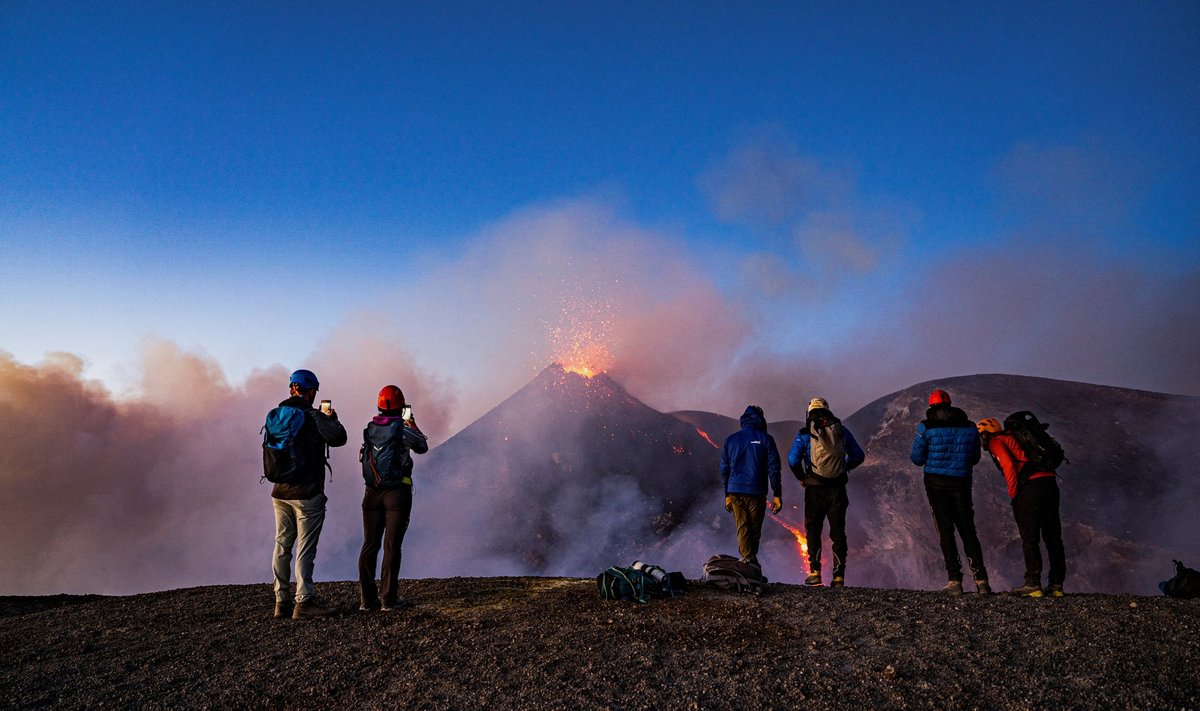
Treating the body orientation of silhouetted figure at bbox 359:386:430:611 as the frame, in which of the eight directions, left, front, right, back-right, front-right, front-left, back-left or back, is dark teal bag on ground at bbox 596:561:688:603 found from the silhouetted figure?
front-right

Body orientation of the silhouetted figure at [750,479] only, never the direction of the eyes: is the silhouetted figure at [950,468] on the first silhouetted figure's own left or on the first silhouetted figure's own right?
on the first silhouetted figure's own right

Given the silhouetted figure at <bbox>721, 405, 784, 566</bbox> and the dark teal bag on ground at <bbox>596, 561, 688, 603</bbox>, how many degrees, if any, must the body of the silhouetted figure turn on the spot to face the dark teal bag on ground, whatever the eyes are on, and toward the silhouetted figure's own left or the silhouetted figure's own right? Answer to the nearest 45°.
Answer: approximately 135° to the silhouetted figure's own left

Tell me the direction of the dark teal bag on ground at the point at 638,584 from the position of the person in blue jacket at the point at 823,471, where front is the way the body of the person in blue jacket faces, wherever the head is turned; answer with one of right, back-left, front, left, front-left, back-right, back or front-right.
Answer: back-left

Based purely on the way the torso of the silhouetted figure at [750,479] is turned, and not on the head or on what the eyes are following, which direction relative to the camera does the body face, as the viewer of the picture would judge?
away from the camera

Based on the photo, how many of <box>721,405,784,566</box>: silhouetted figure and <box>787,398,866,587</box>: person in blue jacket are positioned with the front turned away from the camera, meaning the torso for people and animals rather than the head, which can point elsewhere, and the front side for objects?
2

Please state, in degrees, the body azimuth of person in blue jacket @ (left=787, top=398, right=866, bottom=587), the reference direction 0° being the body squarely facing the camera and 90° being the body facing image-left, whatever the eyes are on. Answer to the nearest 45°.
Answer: approximately 180°

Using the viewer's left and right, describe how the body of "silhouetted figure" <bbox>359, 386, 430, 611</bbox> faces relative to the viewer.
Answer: facing away from the viewer and to the right of the viewer

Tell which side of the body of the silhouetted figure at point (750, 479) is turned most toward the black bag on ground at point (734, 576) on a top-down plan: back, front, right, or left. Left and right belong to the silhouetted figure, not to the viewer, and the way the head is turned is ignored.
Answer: back

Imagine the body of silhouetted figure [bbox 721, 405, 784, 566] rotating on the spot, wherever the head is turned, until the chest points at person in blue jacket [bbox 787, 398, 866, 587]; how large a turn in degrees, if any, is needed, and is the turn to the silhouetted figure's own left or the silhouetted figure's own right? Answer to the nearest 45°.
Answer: approximately 90° to the silhouetted figure's own right
